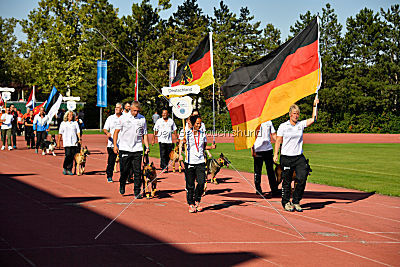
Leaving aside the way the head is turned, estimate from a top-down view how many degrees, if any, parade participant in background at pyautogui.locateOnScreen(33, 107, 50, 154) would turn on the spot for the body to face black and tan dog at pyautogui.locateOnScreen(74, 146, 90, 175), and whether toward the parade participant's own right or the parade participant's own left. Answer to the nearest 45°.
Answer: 0° — they already face it

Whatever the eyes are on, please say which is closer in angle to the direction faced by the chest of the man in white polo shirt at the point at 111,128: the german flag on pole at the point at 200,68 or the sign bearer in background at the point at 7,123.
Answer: the german flag on pole

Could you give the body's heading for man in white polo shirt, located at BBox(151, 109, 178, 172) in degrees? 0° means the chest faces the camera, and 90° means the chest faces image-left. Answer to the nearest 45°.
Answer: approximately 0°

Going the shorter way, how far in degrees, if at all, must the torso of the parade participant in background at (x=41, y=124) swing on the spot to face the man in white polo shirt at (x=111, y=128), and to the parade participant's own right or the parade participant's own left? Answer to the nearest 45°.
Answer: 0° — they already face them

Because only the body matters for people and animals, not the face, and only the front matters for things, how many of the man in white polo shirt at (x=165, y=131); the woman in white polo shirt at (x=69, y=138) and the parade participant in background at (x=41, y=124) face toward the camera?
3

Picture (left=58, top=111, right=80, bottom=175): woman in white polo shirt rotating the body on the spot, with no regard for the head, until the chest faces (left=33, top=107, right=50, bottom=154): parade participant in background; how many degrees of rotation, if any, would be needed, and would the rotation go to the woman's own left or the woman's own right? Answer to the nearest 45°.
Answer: approximately 180°

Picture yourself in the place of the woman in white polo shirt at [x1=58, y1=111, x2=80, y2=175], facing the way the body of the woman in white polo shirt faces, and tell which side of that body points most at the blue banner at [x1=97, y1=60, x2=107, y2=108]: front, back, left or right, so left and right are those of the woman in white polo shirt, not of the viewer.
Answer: back

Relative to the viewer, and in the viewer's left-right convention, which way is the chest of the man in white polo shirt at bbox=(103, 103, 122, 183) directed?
facing the viewer and to the right of the viewer

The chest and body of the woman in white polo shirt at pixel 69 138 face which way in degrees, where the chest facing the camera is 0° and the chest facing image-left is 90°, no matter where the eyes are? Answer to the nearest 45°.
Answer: approximately 0°

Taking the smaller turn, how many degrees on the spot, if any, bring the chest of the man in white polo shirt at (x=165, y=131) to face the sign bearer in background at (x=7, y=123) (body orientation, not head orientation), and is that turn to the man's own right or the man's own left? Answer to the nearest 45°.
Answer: approximately 135° to the man's own right

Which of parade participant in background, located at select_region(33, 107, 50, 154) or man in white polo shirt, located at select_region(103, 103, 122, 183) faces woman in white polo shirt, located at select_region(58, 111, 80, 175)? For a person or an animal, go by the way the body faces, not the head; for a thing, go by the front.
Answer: the parade participant in background
